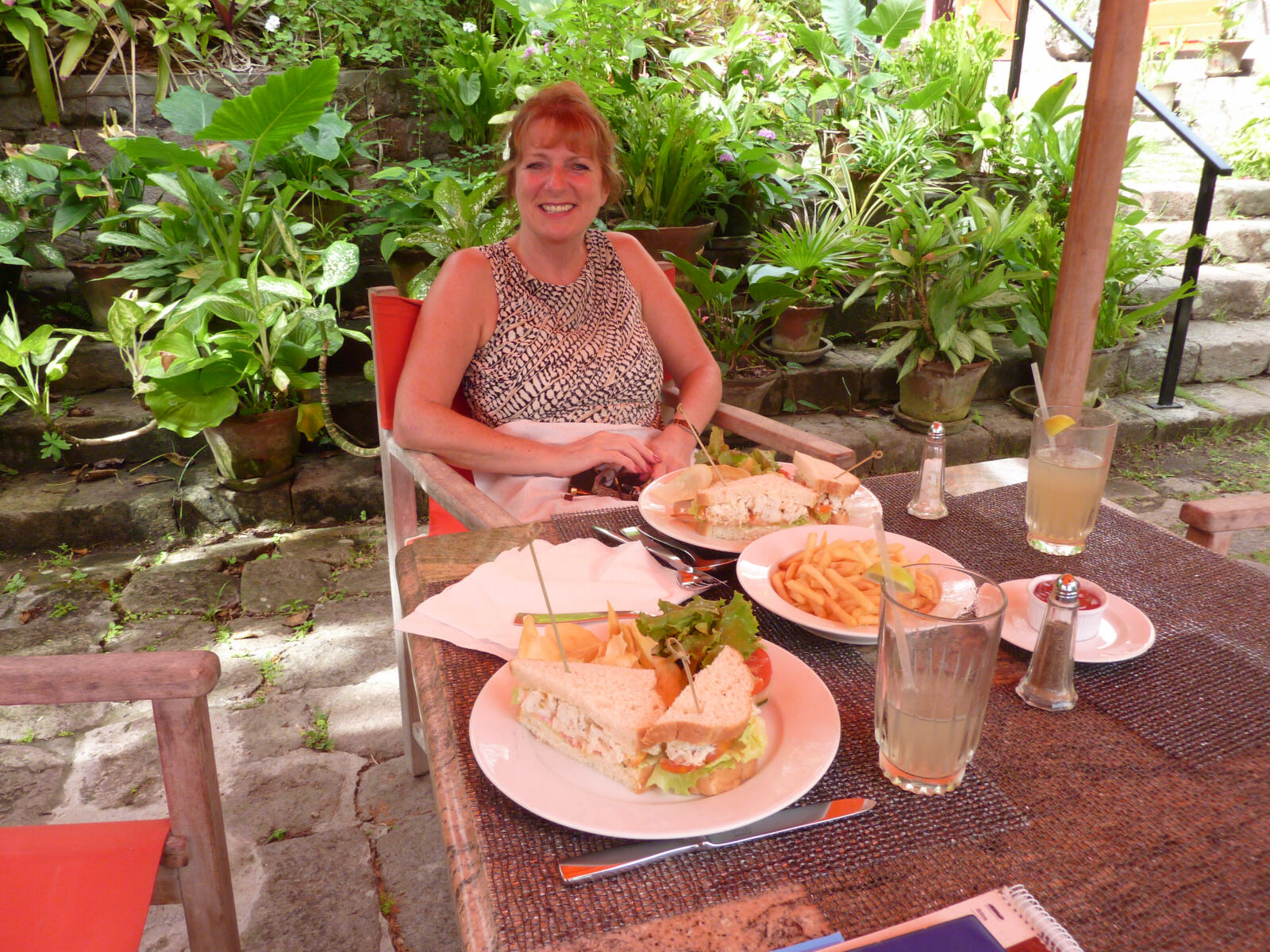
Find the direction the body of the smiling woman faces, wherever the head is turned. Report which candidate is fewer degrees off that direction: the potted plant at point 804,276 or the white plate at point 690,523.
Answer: the white plate

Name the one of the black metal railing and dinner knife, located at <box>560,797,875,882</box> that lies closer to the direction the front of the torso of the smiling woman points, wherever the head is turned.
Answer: the dinner knife

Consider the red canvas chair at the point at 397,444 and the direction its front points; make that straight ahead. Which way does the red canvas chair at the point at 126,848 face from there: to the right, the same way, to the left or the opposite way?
to the left

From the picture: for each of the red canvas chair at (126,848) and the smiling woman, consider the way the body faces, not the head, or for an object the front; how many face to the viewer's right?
1

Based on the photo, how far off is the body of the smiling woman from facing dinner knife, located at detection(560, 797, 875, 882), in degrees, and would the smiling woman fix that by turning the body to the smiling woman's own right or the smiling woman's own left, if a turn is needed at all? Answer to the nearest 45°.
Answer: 0° — they already face it

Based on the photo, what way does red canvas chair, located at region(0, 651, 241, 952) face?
to the viewer's right
